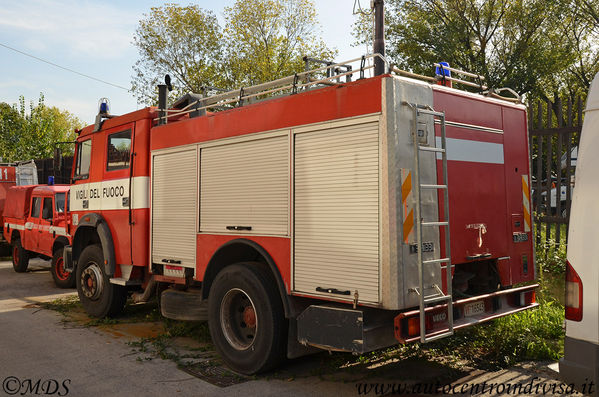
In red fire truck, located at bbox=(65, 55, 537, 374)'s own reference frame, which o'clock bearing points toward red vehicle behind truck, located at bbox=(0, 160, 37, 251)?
The red vehicle behind truck is roughly at 12 o'clock from the red fire truck.

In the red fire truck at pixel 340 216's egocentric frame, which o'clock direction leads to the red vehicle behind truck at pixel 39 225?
The red vehicle behind truck is roughly at 12 o'clock from the red fire truck.

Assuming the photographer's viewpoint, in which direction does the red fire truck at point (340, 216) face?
facing away from the viewer and to the left of the viewer

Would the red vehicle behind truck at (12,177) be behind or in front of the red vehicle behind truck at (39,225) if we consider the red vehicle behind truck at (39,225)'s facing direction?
behind

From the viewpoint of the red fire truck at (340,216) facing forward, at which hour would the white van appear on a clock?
The white van is roughly at 6 o'clock from the red fire truck.

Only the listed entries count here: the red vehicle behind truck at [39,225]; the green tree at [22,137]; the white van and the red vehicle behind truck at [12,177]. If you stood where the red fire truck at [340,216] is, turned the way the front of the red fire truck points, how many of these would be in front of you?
3

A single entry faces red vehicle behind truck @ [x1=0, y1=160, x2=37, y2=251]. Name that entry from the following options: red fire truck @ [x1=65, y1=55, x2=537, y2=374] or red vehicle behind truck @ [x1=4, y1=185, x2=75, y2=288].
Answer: the red fire truck
